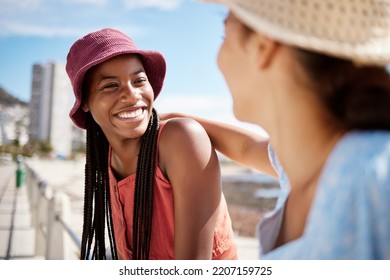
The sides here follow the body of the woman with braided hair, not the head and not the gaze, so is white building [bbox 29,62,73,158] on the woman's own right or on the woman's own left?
on the woman's own right

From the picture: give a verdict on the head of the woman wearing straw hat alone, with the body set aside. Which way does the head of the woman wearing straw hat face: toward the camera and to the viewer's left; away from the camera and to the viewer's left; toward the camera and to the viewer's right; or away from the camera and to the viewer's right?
away from the camera and to the viewer's left

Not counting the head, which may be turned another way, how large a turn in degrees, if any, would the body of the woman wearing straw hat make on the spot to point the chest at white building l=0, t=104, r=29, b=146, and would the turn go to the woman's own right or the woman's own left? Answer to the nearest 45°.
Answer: approximately 45° to the woman's own right

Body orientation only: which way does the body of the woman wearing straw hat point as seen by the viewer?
to the viewer's left

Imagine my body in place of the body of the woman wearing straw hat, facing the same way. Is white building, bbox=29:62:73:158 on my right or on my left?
on my right

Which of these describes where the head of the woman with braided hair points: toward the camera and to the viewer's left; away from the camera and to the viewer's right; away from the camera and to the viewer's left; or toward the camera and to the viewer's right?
toward the camera and to the viewer's right

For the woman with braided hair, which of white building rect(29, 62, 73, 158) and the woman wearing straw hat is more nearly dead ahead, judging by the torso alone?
the woman wearing straw hat

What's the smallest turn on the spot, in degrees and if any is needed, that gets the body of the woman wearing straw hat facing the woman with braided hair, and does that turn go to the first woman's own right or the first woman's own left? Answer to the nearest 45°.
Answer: approximately 45° to the first woman's own right
